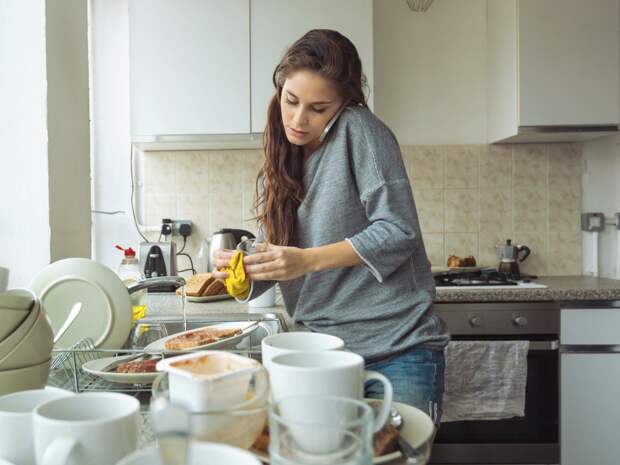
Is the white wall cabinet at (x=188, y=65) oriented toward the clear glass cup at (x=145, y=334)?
yes

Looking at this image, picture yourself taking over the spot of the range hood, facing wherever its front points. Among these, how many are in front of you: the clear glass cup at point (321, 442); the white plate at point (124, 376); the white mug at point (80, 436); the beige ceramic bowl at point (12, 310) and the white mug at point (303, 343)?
5

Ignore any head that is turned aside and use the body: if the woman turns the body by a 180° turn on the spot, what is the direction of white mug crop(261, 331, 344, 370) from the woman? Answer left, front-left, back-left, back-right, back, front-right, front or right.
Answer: back-right

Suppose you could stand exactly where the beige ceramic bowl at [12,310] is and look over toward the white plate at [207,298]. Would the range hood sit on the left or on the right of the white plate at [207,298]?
right

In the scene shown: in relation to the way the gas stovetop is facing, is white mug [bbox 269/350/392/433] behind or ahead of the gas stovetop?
ahead

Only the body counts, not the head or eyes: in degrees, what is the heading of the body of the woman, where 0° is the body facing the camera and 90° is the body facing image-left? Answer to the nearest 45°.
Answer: approximately 45°

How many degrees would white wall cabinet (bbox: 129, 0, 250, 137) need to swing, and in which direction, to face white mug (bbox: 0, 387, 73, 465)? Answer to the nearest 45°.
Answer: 0° — it already faces it

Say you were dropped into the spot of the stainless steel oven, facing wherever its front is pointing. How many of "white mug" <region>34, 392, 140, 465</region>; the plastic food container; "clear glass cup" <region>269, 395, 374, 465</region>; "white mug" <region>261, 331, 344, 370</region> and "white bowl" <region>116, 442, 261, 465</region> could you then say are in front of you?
5

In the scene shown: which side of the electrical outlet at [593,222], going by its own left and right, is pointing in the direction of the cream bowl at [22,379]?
front
